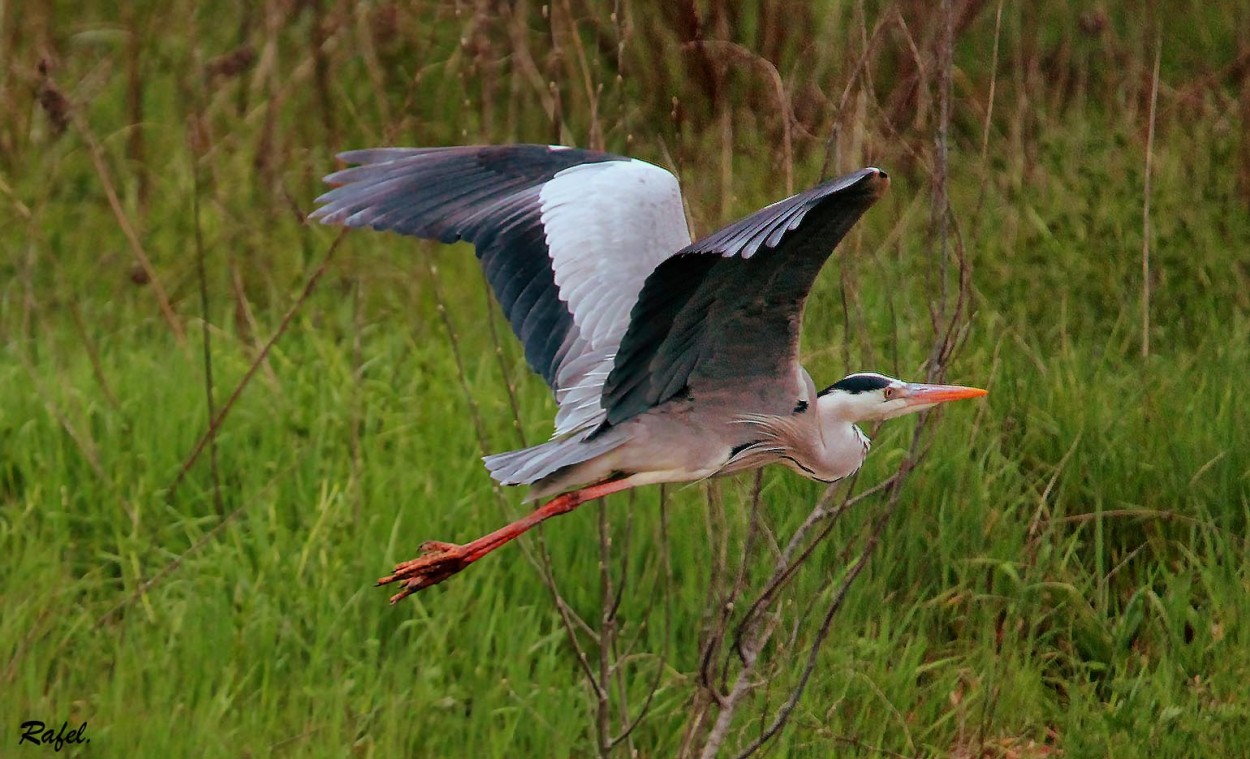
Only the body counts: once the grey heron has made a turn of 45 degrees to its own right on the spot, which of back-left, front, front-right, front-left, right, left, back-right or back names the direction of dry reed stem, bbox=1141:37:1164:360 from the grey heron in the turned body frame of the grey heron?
left

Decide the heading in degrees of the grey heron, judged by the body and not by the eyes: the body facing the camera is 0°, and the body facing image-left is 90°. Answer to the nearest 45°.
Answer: approximately 270°
